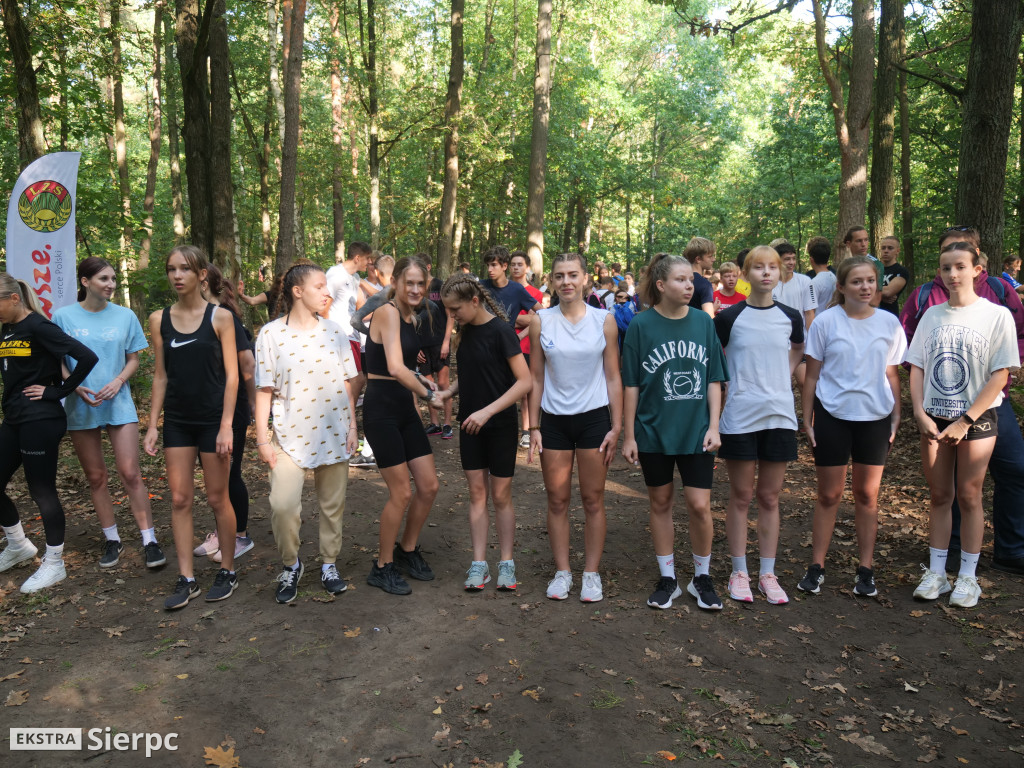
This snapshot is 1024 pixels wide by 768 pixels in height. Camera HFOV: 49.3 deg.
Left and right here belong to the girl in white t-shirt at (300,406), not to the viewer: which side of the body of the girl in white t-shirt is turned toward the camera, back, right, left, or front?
front

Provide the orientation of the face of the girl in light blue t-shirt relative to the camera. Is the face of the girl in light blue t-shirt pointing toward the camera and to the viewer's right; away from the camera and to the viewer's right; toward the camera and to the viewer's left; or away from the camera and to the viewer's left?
toward the camera and to the viewer's right

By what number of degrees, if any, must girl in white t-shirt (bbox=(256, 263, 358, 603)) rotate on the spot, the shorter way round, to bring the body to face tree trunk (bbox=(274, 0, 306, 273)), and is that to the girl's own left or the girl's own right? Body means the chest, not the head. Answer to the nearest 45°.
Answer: approximately 180°

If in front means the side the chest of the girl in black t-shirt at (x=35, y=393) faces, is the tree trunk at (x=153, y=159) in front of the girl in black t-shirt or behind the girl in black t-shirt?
behind

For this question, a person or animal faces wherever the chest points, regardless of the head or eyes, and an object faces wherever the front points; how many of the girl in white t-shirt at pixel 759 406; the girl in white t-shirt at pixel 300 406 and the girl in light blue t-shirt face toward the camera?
3

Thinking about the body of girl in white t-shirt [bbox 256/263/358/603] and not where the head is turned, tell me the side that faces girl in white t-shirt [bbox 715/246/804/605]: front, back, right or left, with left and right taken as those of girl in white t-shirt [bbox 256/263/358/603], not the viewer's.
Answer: left

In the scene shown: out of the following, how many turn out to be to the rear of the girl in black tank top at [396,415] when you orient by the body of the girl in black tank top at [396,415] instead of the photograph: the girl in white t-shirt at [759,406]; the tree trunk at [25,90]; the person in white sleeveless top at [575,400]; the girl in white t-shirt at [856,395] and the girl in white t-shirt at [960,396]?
1

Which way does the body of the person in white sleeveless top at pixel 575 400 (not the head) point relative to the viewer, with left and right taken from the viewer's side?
facing the viewer

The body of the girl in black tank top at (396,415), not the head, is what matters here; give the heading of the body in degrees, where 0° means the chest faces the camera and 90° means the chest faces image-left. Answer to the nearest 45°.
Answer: approximately 315°

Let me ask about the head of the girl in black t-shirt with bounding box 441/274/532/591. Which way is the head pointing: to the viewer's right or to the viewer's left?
to the viewer's left
